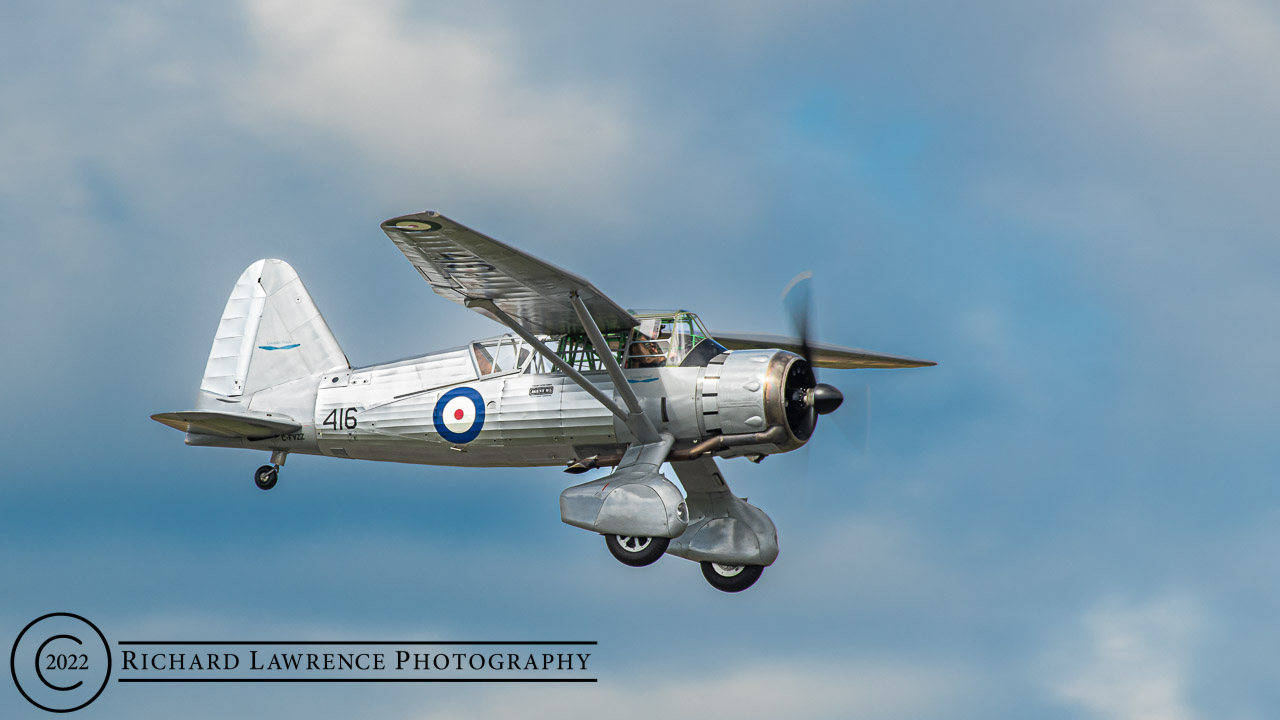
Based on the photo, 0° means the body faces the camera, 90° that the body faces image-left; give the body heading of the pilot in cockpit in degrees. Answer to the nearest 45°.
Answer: approximately 270°
